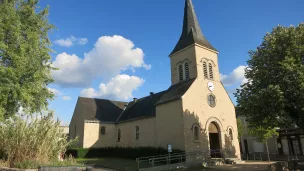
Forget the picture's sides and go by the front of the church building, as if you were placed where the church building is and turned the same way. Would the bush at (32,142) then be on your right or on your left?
on your right

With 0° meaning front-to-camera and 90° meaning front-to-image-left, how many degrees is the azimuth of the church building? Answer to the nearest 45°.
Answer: approximately 315°

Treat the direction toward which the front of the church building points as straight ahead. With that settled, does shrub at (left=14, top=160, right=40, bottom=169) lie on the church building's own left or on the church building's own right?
on the church building's own right

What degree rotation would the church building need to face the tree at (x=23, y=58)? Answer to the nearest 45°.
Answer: approximately 90° to its right
